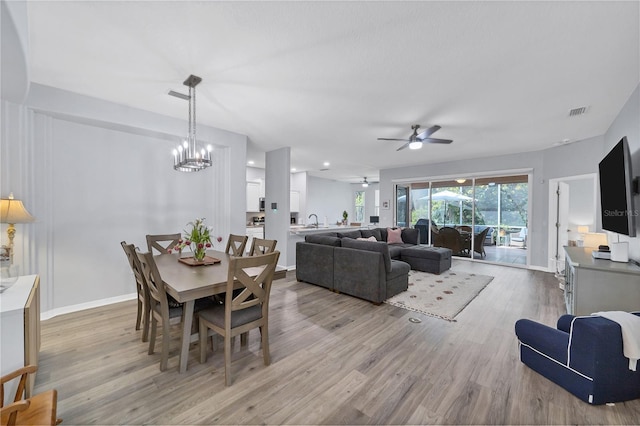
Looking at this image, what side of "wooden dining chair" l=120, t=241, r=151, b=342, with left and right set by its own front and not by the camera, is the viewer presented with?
right

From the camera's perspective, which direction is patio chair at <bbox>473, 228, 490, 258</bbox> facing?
to the viewer's left

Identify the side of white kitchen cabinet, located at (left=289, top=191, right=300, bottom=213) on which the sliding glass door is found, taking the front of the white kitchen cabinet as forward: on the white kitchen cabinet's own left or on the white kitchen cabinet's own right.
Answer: on the white kitchen cabinet's own left

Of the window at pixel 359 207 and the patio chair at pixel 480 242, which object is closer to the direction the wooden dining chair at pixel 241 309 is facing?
the window

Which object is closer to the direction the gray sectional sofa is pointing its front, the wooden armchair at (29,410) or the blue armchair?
the blue armchair

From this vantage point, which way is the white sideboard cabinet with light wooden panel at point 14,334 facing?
to the viewer's right

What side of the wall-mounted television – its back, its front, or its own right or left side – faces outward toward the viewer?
left

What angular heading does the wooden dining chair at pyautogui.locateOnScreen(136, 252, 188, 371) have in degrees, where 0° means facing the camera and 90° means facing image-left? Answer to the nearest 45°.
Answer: approximately 225°
